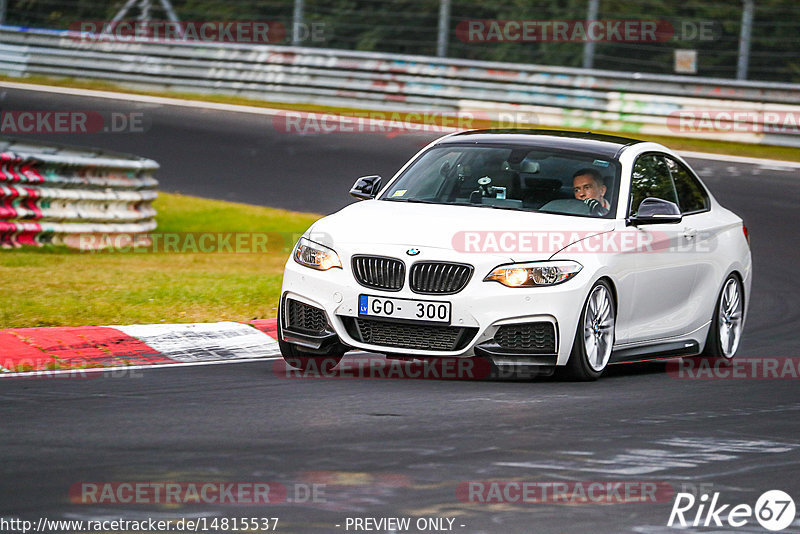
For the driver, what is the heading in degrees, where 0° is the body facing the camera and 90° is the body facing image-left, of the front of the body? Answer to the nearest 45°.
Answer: approximately 45°

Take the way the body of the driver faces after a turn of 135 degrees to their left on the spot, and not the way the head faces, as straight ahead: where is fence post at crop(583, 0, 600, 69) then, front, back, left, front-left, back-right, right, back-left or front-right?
left

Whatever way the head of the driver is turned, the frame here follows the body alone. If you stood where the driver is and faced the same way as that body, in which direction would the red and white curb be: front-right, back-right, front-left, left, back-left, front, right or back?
front-right

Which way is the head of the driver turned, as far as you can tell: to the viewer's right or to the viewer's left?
to the viewer's left

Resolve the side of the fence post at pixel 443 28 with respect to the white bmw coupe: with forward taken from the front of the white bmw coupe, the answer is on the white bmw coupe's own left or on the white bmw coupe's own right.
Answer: on the white bmw coupe's own right

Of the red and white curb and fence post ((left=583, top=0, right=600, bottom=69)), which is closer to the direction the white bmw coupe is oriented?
the red and white curb

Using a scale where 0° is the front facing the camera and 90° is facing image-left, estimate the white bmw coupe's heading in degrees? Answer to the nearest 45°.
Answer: approximately 45°

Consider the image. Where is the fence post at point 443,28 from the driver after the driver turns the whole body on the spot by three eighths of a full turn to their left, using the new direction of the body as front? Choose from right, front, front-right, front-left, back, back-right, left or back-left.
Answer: left

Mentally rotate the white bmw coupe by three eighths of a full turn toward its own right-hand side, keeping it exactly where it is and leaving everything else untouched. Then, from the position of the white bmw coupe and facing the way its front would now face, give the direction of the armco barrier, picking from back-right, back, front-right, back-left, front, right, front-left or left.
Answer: front-left

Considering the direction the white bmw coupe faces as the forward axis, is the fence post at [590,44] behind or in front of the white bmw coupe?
behind
